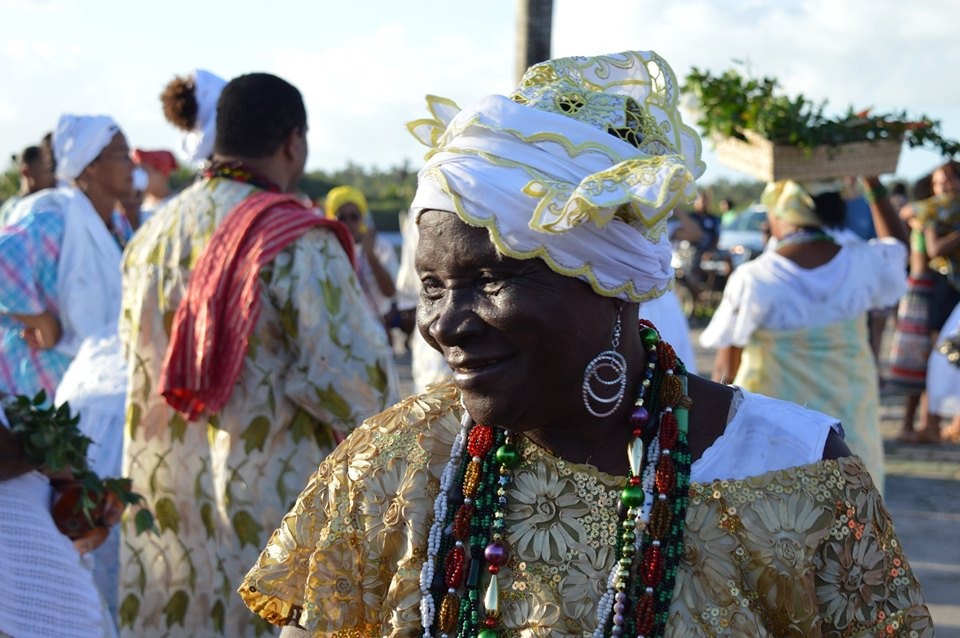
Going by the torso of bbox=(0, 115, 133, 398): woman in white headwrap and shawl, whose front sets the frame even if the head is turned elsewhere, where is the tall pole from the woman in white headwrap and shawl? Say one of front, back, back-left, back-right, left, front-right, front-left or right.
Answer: front

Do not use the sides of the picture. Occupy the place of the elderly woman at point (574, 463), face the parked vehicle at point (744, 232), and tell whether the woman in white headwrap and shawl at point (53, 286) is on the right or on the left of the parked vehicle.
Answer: left

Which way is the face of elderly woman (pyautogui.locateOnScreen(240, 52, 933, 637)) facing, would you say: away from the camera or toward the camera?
toward the camera

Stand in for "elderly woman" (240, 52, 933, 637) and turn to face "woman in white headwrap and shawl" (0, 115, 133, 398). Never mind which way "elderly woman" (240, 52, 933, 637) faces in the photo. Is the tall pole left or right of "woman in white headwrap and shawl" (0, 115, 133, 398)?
right

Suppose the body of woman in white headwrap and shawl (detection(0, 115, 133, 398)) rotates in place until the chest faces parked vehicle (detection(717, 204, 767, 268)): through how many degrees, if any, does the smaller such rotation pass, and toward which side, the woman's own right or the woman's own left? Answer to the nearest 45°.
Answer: approximately 45° to the woman's own left

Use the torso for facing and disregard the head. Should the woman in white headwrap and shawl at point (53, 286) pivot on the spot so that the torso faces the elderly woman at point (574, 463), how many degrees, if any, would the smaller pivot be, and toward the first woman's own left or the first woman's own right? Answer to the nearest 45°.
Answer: approximately 90° to the first woman's own right

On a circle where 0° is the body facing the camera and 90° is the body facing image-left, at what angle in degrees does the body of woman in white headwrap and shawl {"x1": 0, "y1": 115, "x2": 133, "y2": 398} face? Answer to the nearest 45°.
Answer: approximately 270°
